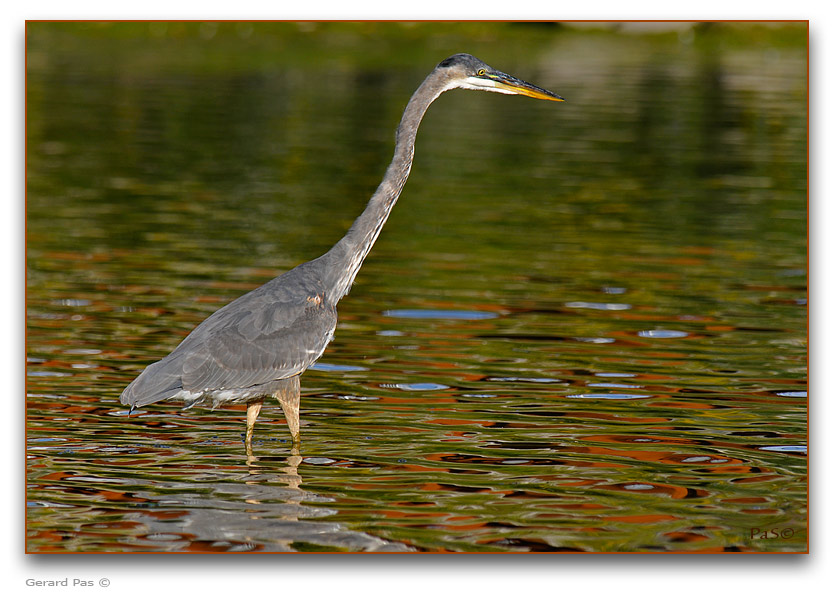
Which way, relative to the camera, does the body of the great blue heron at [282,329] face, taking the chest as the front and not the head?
to the viewer's right
